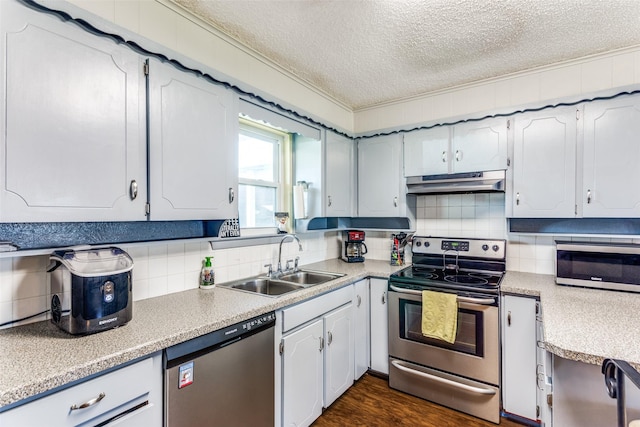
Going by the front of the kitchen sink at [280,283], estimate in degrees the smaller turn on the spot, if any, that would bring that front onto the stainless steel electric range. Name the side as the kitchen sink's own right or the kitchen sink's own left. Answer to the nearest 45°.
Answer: approximately 45° to the kitchen sink's own left

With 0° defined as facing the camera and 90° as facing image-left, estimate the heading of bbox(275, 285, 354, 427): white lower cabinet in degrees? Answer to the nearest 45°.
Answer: approximately 315°

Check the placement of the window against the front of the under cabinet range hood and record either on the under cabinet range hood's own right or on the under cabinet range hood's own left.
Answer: on the under cabinet range hood's own right

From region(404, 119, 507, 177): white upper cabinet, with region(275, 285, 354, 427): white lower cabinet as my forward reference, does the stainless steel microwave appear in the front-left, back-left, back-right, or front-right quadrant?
back-left

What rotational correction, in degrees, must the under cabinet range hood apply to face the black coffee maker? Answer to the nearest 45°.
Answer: approximately 90° to its right

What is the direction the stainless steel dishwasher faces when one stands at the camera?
facing the viewer and to the right of the viewer

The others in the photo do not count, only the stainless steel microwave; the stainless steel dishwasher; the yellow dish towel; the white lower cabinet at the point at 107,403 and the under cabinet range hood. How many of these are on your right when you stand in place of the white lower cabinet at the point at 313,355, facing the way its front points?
2

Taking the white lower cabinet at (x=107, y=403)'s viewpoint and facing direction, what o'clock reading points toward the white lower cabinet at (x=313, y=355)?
the white lower cabinet at (x=313, y=355) is roughly at 10 o'clock from the white lower cabinet at (x=107, y=403).

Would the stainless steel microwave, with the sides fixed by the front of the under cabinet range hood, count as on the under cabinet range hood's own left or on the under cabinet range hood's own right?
on the under cabinet range hood's own left
